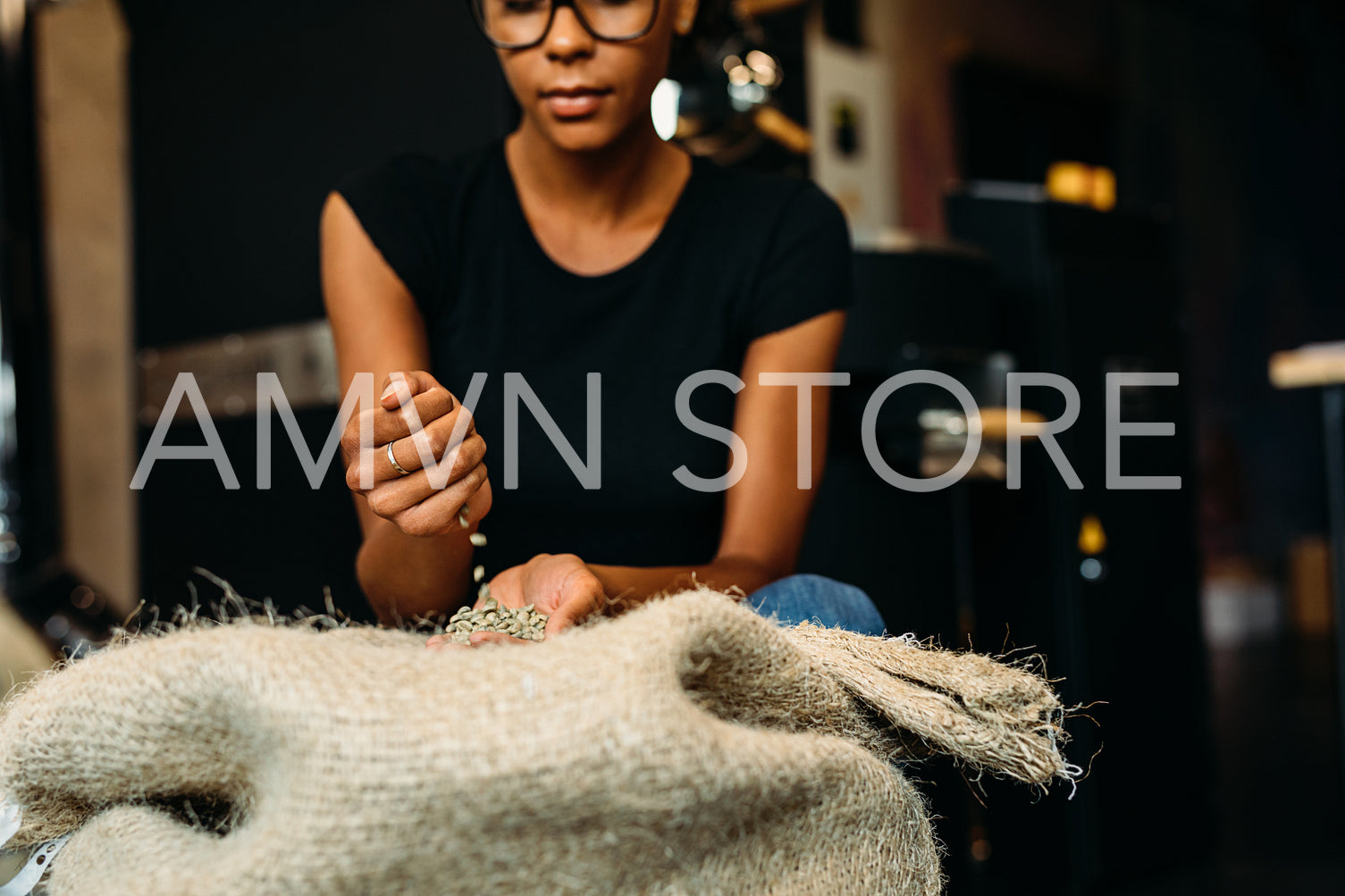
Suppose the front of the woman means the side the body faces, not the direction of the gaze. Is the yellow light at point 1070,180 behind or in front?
behind

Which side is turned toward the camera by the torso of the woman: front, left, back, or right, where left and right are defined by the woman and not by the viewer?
front

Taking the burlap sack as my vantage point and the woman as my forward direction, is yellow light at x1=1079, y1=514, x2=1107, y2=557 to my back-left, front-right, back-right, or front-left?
front-right

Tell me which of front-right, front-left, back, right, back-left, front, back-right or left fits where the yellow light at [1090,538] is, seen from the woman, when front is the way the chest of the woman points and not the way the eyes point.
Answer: back-left
